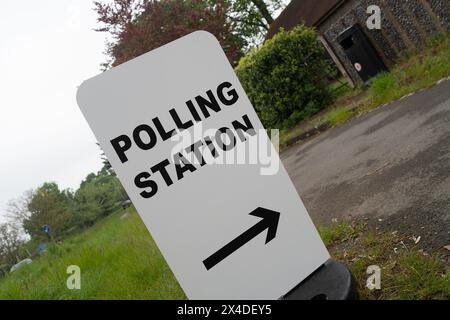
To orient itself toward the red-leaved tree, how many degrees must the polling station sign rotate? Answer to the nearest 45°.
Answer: approximately 180°

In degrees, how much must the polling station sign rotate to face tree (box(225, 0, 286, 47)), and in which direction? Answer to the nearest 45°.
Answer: approximately 180°

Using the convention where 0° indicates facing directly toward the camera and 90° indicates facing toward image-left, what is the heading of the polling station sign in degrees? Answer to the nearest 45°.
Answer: approximately 0°

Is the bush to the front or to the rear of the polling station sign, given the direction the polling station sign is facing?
to the rear

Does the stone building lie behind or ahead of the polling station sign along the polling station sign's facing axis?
behind

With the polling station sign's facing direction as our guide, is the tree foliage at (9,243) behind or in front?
behind

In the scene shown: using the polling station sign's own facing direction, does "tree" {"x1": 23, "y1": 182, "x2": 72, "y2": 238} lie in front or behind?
behind

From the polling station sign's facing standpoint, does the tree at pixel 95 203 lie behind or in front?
behind
